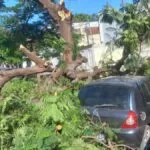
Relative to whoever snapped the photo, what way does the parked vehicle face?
facing away from the viewer and to the right of the viewer

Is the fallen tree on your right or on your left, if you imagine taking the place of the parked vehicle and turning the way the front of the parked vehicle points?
on your left

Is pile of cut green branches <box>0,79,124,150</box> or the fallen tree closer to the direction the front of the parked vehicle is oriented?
the fallen tree

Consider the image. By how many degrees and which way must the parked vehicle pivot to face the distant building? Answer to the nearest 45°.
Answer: approximately 45° to its left

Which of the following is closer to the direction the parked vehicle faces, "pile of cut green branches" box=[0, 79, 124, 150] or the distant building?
the distant building

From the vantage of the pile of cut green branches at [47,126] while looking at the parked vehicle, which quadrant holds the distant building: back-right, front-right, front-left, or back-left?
front-left
